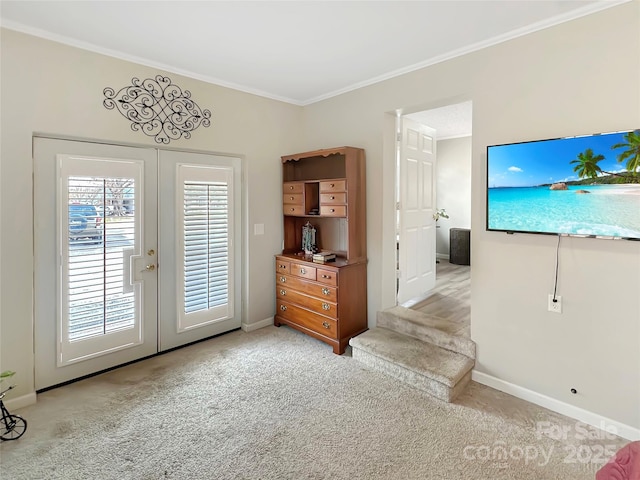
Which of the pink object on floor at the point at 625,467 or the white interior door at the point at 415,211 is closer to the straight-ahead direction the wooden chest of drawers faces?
the pink object on floor

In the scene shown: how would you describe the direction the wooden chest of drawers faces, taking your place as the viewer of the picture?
facing the viewer and to the left of the viewer

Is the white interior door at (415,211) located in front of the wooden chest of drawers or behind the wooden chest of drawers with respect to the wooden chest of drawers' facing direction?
behind
